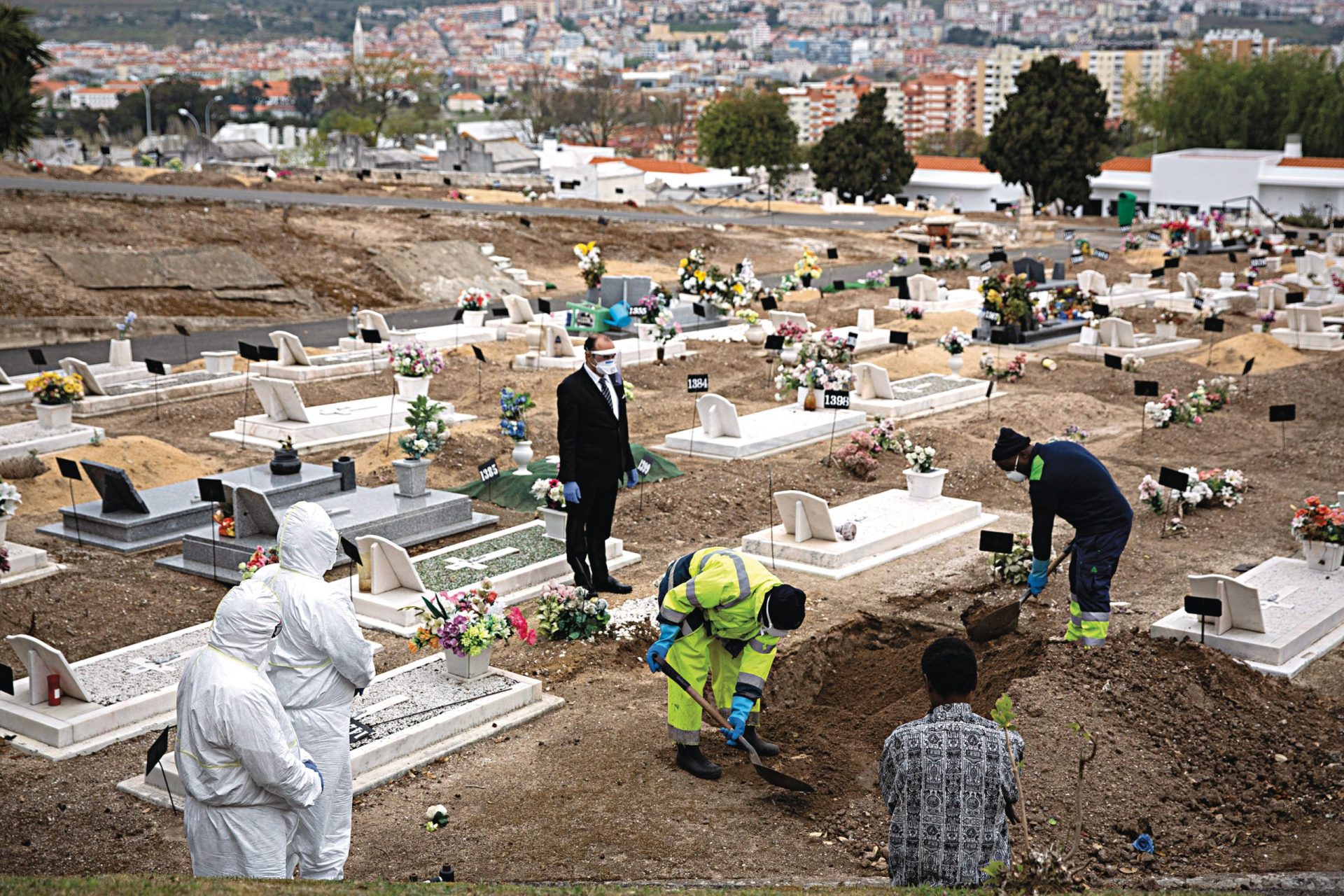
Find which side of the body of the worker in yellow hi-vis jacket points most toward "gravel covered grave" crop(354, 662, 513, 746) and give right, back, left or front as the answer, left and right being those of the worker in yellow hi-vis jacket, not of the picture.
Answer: back

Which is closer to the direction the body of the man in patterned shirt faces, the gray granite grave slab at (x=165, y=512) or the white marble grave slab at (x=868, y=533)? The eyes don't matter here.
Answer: the white marble grave slab

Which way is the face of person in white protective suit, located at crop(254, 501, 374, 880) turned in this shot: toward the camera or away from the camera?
away from the camera

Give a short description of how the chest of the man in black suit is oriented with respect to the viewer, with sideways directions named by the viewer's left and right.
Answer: facing the viewer and to the right of the viewer

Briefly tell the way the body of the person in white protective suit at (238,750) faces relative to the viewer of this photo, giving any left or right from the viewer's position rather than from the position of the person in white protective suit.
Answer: facing away from the viewer and to the right of the viewer

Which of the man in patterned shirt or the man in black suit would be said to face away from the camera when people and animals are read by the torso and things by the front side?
the man in patterned shirt

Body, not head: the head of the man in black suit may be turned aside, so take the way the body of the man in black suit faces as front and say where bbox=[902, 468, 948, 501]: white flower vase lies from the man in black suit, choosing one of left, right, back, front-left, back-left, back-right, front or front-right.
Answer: left

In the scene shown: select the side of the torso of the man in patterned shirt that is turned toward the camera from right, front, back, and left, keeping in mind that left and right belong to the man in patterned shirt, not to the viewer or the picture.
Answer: back

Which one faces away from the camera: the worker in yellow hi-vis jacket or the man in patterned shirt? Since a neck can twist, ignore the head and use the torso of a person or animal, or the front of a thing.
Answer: the man in patterned shirt

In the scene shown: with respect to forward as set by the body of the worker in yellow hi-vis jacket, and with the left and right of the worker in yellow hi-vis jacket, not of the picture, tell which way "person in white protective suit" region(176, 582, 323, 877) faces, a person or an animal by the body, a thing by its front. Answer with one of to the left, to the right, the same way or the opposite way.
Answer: to the left

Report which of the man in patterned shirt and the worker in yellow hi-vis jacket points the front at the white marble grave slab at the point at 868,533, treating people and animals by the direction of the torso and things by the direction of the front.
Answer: the man in patterned shirt

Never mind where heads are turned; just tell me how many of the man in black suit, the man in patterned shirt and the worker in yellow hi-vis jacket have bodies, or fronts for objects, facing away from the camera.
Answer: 1

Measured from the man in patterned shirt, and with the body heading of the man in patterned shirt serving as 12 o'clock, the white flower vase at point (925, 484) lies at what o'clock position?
The white flower vase is roughly at 12 o'clock from the man in patterned shirt.

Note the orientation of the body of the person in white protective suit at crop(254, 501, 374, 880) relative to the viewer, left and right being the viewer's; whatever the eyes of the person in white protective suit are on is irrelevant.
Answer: facing away from the viewer and to the right of the viewer
